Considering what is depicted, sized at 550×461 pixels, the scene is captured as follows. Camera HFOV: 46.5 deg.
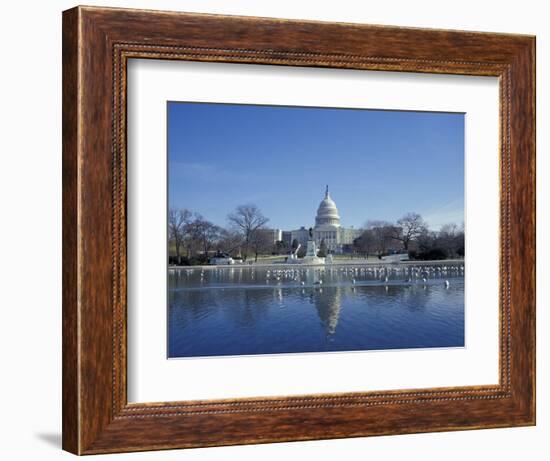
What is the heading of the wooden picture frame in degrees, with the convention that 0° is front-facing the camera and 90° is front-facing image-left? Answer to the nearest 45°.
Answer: approximately 315°
